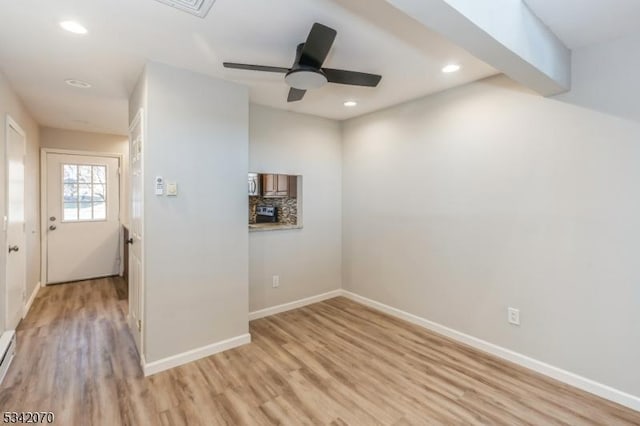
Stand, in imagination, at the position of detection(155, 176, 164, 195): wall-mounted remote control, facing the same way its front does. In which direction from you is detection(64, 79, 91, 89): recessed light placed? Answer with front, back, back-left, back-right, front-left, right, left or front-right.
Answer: back-right

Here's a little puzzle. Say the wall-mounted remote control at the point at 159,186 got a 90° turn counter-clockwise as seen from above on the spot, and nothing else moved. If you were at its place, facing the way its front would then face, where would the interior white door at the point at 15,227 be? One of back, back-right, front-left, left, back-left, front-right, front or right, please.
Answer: back-left

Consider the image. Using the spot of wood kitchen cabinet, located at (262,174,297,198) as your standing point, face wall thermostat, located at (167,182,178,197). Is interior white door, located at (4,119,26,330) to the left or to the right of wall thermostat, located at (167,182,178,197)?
right

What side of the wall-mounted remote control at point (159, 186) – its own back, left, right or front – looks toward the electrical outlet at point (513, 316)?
left

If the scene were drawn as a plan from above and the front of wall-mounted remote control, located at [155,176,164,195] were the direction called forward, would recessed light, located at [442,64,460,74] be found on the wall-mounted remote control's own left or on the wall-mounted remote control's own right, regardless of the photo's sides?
on the wall-mounted remote control's own left

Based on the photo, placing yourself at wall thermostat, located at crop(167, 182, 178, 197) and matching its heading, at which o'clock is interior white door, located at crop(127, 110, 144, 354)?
The interior white door is roughly at 5 o'clock from the wall thermostat.

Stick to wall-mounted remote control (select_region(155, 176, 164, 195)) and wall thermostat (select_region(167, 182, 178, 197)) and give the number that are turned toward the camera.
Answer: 2

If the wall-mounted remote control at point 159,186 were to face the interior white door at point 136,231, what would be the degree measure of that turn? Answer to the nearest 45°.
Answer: approximately 180°

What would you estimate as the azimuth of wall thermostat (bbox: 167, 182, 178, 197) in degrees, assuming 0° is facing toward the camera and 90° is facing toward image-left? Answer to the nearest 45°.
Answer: approximately 0°

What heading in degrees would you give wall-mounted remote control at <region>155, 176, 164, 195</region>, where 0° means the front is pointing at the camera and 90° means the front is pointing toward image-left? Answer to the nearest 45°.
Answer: approximately 0°
